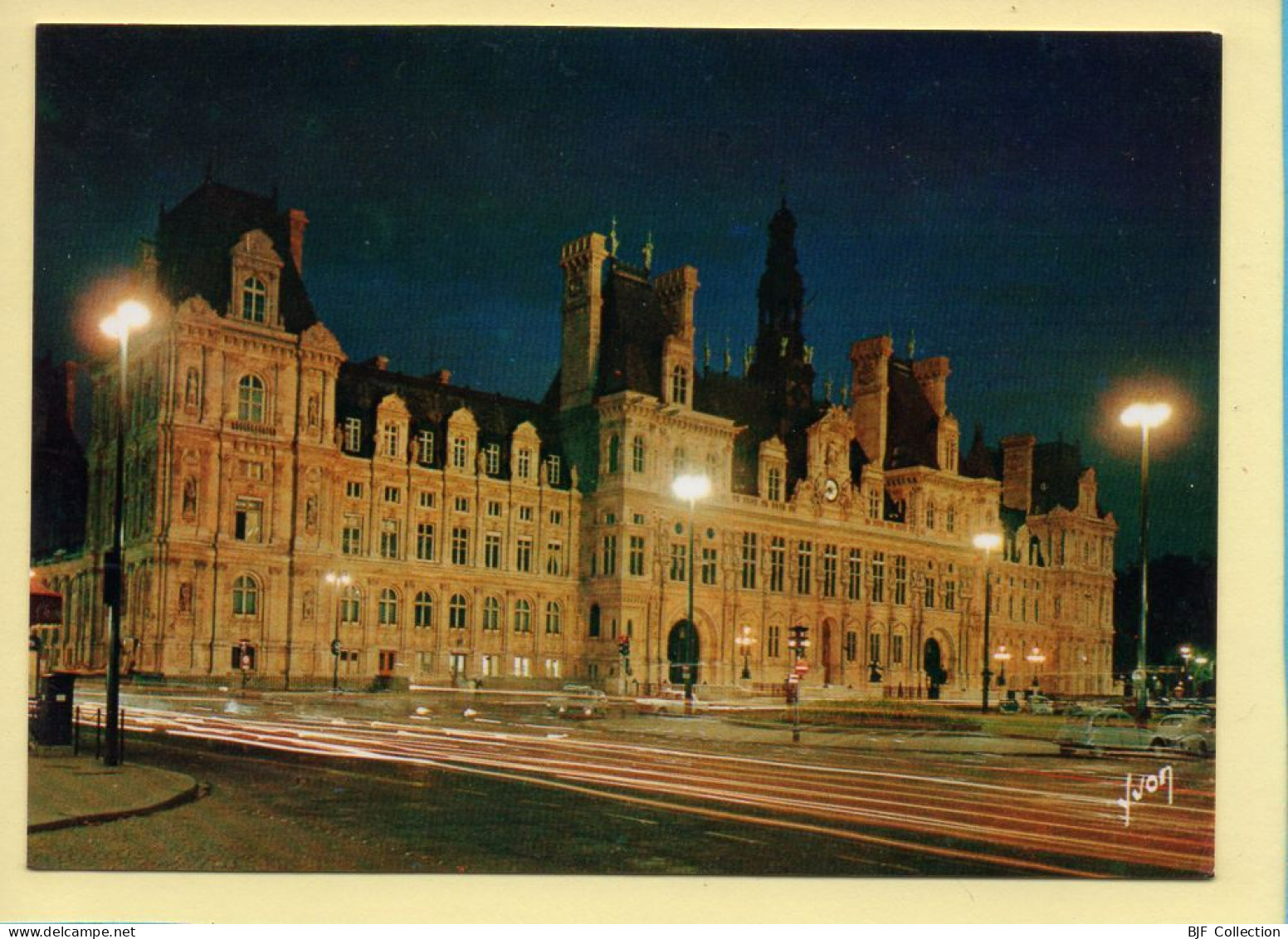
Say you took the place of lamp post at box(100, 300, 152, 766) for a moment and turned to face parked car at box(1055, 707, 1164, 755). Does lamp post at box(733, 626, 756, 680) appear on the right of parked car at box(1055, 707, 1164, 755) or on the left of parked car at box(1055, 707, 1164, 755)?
left

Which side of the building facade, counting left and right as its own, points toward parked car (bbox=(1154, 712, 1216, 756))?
front

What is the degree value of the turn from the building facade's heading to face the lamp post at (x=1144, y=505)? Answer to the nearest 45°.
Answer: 0° — it already faces it

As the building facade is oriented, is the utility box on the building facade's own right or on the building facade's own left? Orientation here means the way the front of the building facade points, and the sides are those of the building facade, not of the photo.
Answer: on the building facade's own right

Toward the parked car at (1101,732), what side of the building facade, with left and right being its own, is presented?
front

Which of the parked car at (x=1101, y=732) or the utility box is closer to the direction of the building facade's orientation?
the parked car

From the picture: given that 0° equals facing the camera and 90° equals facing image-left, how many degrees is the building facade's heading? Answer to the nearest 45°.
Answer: approximately 315°

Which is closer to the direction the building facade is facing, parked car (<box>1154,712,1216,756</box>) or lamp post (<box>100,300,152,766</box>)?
the parked car

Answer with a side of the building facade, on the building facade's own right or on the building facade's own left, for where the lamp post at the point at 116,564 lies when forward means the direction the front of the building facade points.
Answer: on the building facade's own right
